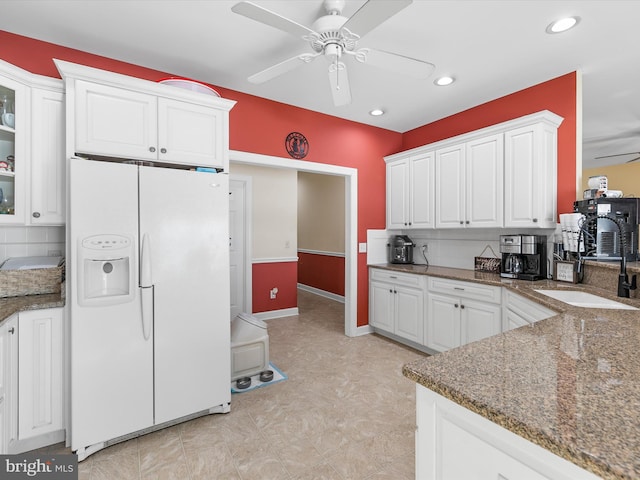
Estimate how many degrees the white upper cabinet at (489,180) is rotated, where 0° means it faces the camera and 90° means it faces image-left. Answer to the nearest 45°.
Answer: approximately 45°

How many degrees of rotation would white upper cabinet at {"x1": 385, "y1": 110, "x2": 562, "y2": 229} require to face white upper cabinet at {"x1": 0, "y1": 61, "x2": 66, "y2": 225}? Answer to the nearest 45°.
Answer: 0° — it already faces it

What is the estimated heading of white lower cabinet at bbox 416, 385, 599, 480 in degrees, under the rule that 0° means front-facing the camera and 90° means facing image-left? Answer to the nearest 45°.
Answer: approximately 45°

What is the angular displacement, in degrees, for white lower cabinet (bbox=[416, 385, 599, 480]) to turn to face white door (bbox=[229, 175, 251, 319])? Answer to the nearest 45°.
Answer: approximately 90° to its right

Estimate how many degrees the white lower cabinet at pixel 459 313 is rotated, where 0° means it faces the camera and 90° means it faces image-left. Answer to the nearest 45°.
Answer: approximately 45°

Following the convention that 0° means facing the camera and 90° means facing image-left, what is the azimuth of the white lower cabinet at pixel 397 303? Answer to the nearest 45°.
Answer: approximately 45°

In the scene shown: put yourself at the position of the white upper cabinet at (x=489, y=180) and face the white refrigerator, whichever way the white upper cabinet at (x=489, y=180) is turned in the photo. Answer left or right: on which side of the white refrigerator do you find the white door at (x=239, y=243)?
right
